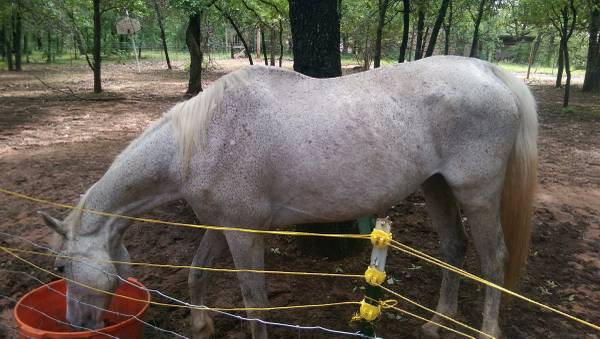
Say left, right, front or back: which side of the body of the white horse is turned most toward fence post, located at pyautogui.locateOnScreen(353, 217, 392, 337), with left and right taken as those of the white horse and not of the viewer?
left

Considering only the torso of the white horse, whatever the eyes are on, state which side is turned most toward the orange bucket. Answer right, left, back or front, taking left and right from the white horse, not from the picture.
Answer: front

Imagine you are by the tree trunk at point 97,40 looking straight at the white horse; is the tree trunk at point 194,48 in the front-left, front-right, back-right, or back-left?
front-left

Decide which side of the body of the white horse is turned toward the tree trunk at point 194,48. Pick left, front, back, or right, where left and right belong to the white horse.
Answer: right

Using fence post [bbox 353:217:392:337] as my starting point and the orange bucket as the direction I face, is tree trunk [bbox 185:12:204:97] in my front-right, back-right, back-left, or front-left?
front-right

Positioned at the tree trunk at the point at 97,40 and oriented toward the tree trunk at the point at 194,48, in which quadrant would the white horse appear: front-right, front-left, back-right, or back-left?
front-right

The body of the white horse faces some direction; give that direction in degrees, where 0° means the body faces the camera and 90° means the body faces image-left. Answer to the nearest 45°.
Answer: approximately 90°

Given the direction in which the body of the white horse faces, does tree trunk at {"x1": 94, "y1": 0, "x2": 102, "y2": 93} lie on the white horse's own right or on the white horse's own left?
on the white horse's own right

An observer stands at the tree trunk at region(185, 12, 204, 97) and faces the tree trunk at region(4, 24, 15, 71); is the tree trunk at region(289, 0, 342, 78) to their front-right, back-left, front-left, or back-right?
back-left

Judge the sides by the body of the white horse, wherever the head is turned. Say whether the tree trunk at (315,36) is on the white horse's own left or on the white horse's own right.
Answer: on the white horse's own right
